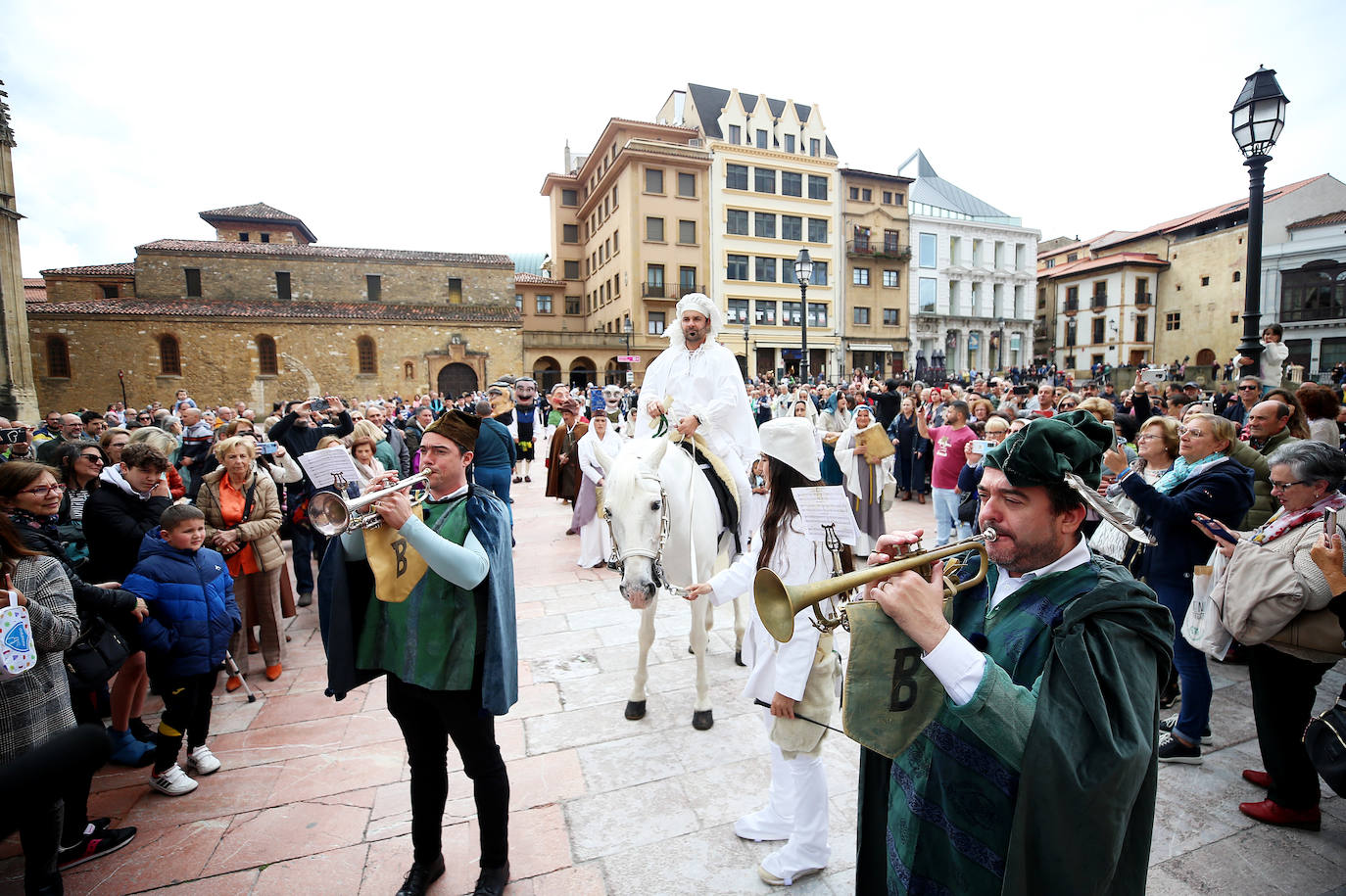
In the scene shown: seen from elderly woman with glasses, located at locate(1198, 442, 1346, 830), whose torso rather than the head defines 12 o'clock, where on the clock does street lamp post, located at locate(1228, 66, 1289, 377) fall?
The street lamp post is roughly at 3 o'clock from the elderly woman with glasses.

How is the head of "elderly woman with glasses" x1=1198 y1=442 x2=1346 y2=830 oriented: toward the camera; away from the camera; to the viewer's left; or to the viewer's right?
to the viewer's left

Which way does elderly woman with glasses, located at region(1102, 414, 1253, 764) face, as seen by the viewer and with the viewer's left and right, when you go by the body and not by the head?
facing to the left of the viewer

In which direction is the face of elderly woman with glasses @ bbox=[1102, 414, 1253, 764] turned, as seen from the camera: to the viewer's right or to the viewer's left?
to the viewer's left

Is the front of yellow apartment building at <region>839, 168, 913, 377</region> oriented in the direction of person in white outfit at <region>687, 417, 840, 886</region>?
yes
